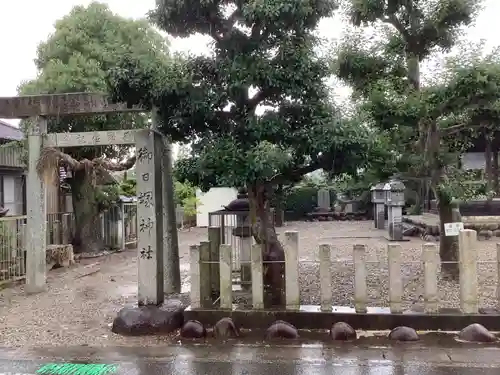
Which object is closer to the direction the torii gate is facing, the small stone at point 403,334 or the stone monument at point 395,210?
the small stone

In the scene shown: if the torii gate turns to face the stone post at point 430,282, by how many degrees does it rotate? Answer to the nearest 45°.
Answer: approximately 45° to its left

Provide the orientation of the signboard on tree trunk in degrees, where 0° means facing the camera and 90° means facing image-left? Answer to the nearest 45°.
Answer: approximately 0°

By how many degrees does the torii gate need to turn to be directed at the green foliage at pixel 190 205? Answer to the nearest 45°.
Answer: approximately 180°

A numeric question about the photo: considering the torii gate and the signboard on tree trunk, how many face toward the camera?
2

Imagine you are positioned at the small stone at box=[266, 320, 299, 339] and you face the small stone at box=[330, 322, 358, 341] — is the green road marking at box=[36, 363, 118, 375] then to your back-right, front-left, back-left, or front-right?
back-right

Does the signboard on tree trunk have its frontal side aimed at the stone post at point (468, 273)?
yes

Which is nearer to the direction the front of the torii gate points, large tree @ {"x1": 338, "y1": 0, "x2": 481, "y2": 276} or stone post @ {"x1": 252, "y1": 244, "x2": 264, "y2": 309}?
the stone post

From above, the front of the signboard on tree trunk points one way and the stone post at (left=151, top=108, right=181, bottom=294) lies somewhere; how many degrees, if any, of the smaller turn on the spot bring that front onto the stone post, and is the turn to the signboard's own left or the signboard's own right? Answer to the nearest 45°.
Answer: approximately 90° to the signboard's own right

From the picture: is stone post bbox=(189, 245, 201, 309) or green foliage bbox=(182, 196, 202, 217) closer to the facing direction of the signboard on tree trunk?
the stone post

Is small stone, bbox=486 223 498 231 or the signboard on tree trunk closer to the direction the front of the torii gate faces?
the signboard on tree trunk

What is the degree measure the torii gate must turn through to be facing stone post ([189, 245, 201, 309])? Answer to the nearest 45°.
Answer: approximately 45° to its left

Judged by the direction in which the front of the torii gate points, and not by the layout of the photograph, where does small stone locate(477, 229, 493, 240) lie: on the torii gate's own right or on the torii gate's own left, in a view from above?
on the torii gate's own left
